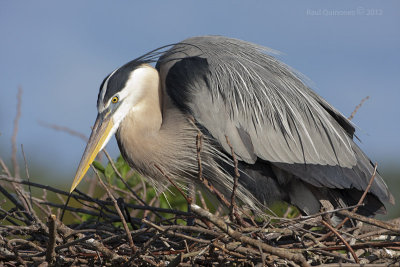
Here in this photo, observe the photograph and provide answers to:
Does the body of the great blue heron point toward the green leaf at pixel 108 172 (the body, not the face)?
yes

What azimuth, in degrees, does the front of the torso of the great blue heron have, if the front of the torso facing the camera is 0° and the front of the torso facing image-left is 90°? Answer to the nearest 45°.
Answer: approximately 90°
